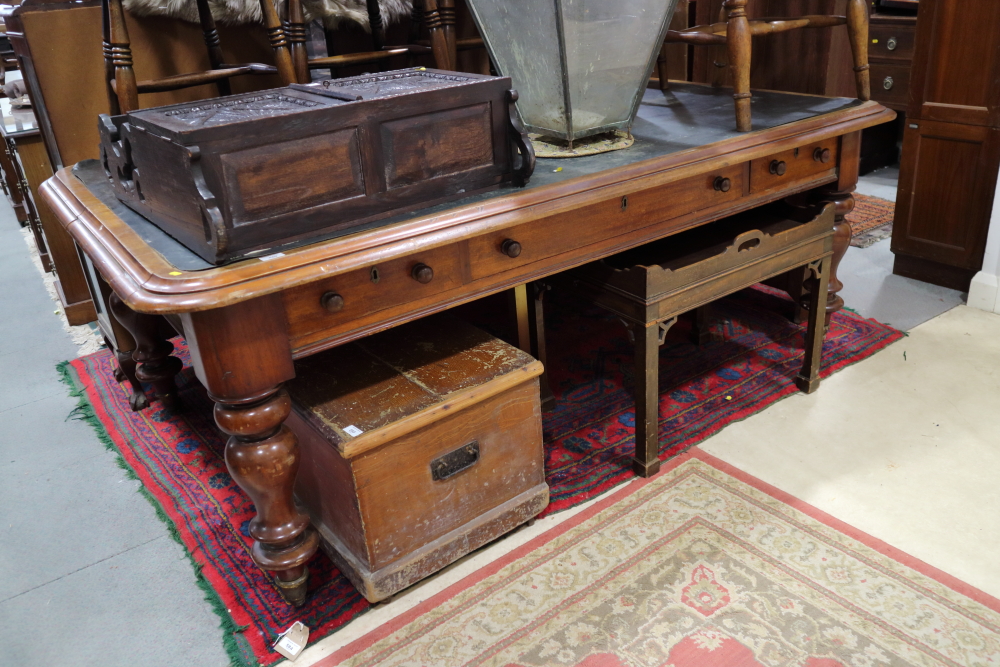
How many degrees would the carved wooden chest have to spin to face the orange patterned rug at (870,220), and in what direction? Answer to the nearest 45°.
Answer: approximately 90° to its left

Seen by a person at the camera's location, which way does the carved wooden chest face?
facing the viewer and to the right of the viewer

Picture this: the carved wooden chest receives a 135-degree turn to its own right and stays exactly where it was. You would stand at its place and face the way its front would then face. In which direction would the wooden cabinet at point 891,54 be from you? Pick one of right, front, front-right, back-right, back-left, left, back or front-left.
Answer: back-right

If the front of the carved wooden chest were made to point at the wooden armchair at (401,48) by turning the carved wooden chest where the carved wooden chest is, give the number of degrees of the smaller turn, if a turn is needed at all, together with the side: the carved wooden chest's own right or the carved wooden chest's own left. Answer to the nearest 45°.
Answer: approximately 135° to the carved wooden chest's own left

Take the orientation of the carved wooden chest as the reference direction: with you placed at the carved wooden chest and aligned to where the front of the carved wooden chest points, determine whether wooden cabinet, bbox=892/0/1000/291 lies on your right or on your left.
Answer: on your left
